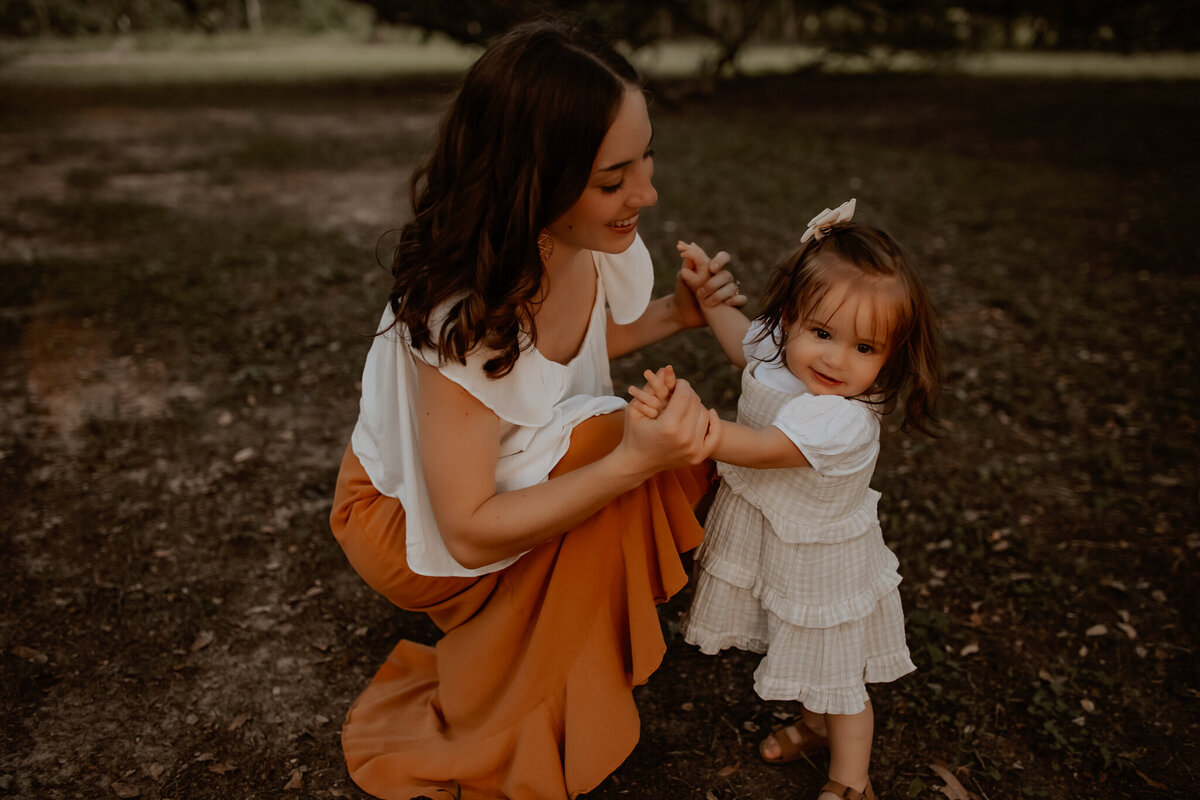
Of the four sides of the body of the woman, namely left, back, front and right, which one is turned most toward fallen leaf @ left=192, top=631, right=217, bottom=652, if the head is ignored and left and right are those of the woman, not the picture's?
back

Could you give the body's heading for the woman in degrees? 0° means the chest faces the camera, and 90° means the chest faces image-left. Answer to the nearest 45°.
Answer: approximately 315°

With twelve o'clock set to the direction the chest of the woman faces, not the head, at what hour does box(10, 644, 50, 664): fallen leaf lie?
The fallen leaf is roughly at 5 o'clock from the woman.

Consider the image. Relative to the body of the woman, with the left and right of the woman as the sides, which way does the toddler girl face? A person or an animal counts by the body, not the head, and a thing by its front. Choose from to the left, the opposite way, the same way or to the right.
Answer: to the right

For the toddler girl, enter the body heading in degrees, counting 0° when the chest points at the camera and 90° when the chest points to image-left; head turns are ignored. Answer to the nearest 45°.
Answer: approximately 45°

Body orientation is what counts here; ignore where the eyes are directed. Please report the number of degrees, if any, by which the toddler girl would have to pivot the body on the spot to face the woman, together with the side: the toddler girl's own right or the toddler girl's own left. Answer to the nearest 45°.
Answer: approximately 45° to the toddler girl's own right

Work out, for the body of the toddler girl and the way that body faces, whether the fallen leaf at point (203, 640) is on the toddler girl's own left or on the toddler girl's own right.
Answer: on the toddler girl's own right
